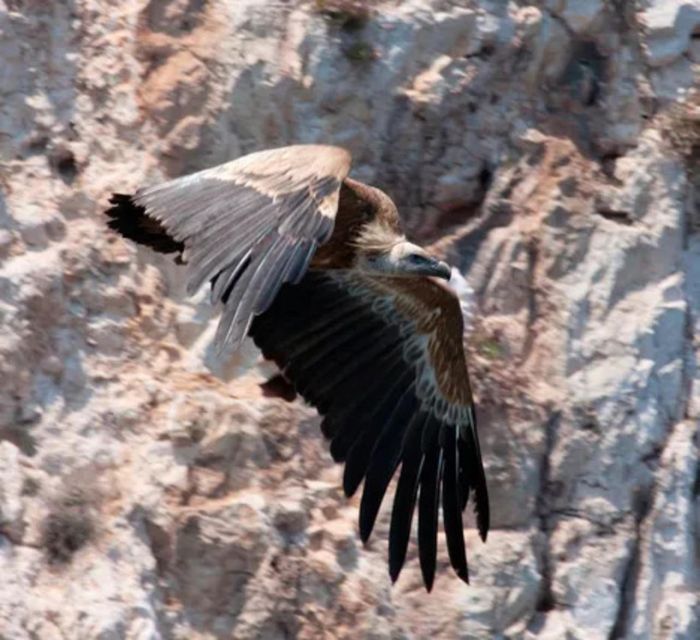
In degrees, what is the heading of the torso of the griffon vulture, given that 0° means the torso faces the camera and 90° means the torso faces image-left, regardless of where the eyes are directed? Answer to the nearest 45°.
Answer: approximately 270°
